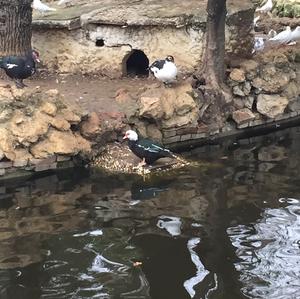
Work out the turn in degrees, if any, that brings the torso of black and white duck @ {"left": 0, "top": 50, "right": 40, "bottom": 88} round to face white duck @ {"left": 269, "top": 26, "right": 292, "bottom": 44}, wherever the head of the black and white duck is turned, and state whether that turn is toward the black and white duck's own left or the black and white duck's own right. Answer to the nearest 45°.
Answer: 0° — it already faces it

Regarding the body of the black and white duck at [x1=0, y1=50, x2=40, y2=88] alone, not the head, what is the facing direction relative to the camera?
to the viewer's right

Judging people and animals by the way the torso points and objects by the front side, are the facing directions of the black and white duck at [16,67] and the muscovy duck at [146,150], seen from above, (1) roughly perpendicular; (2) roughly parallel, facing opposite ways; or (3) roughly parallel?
roughly parallel, facing opposite ways

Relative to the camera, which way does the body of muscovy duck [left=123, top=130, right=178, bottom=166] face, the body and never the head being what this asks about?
to the viewer's left

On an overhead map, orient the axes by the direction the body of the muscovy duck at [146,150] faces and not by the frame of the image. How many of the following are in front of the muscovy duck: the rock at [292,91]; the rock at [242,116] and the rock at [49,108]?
1
